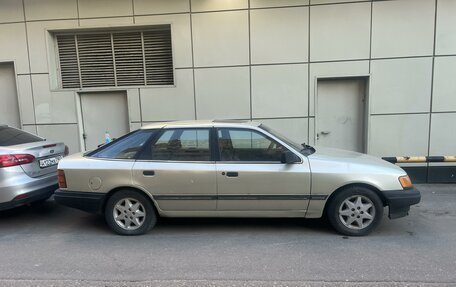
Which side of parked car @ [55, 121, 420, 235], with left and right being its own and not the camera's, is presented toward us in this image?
right

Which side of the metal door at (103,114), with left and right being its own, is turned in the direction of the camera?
front

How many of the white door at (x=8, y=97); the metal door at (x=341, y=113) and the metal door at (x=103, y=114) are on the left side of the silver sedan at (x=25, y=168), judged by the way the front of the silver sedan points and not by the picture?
0

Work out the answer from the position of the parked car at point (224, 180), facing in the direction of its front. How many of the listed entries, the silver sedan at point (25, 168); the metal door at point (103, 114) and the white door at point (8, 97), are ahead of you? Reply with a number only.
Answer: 0

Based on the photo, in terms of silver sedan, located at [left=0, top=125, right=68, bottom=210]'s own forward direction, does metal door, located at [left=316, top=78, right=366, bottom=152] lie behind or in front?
behind

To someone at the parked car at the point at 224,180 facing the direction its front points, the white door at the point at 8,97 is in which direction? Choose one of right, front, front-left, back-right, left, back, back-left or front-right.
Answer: back-left

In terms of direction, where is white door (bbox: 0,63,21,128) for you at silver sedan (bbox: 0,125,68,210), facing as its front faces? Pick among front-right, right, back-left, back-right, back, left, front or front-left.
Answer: front-right

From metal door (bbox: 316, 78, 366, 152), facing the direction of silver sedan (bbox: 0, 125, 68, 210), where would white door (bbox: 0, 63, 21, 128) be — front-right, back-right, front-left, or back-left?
front-right

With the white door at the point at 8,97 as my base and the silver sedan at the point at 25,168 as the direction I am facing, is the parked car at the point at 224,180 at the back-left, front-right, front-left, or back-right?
front-left

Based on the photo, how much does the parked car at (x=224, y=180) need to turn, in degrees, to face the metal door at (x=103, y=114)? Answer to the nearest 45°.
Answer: approximately 135° to its left

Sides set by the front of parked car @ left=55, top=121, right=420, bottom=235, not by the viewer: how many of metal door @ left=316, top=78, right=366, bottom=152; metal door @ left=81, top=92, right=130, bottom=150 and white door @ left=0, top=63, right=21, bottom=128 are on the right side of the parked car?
0

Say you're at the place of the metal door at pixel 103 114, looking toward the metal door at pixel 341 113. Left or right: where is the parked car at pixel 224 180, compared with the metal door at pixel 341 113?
right

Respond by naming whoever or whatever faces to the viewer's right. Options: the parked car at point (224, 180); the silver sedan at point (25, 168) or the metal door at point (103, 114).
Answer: the parked car

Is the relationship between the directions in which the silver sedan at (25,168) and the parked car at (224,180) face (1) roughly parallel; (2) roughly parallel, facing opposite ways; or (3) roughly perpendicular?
roughly parallel, facing opposite ways

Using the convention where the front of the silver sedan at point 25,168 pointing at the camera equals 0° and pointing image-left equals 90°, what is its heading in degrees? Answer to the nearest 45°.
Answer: approximately 135°

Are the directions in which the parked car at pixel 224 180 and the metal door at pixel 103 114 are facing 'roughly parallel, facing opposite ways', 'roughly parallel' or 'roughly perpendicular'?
roughly perpendicular

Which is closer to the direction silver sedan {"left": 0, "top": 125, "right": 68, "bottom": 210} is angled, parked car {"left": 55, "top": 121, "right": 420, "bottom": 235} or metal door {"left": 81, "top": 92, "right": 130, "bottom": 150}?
the metal door

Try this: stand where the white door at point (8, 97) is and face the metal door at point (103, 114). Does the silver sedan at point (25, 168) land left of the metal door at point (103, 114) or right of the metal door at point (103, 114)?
right

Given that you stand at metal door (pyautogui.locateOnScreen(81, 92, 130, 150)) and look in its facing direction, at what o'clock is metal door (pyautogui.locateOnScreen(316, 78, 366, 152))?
metal door (pyautogui.locateOnScreen(316, 78, 366, 152)) is roughly at 10 o'clock from metal door (pyautogui.locateOnScreen(81, 92, 130, 150)).

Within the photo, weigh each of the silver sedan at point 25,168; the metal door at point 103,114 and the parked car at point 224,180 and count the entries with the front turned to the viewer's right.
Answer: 1
